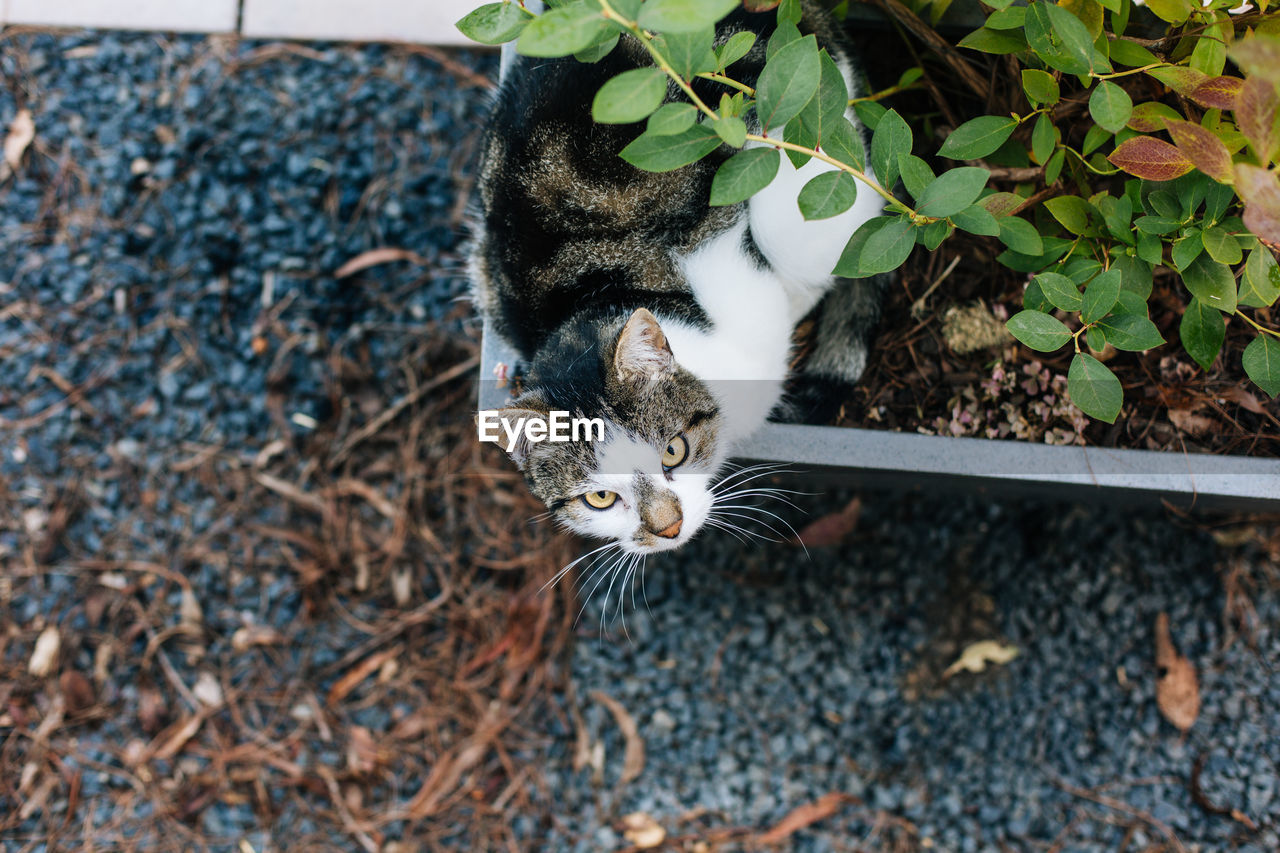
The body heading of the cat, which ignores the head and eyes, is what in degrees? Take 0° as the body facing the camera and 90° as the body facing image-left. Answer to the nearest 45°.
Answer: approximately 0°

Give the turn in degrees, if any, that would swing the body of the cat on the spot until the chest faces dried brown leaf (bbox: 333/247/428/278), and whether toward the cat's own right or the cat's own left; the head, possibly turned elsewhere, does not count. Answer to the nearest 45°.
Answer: approximately 135° to the cat's own right
